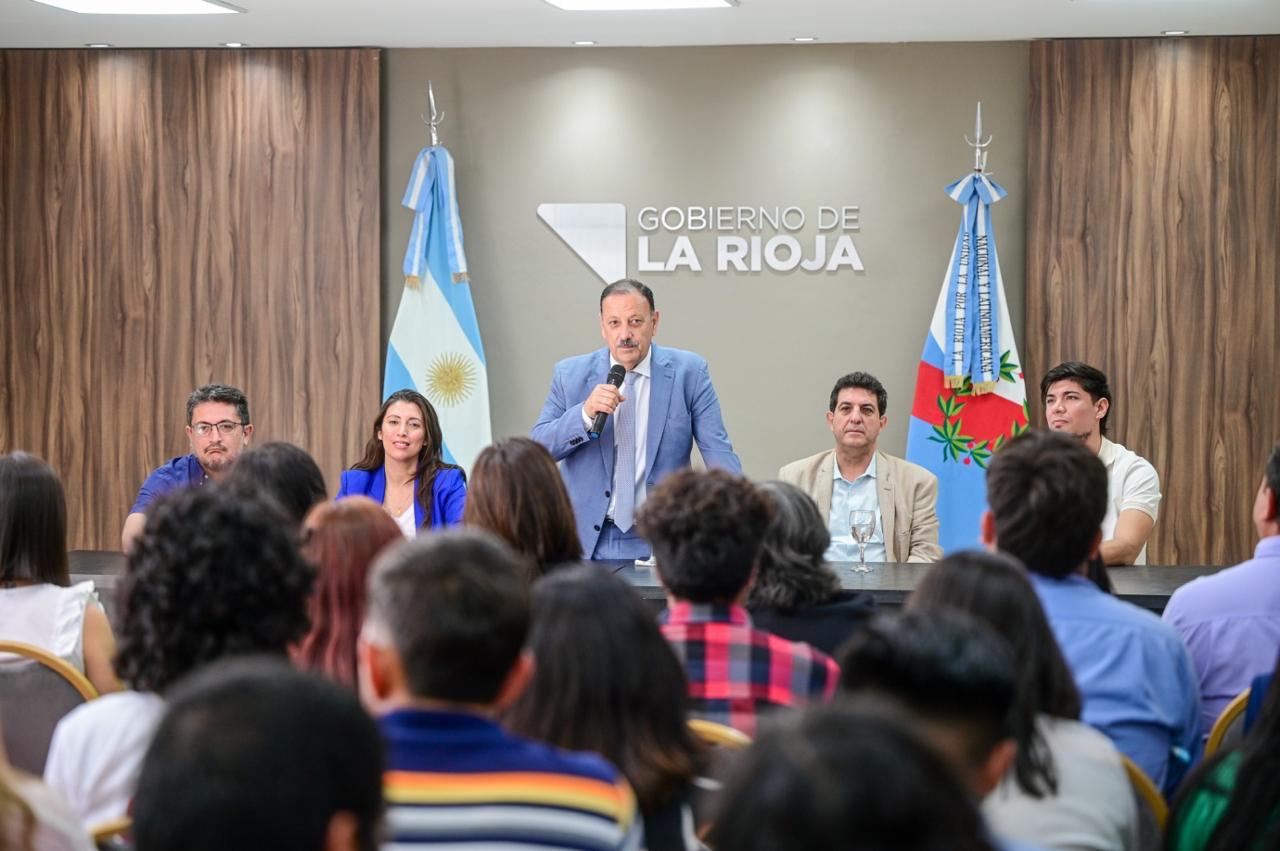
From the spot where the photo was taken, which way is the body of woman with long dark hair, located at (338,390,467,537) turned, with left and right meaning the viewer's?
facing the viewer

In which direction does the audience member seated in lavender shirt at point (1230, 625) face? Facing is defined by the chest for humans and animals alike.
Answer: away from the camera

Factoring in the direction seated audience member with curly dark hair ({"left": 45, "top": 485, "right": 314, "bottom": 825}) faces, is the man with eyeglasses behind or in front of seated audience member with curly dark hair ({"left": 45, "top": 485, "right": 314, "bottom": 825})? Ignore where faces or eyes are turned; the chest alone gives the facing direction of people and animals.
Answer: in front

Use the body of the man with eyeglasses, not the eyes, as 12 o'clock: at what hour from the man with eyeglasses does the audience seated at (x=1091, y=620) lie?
The audience seated is roughly at 11 o'clock from the man with eyeglasses.

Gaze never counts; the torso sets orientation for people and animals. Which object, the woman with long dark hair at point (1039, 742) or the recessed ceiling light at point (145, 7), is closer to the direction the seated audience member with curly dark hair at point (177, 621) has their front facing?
the recessed ceiling light

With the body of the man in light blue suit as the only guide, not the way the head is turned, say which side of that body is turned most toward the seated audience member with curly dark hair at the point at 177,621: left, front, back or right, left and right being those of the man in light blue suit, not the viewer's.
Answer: front

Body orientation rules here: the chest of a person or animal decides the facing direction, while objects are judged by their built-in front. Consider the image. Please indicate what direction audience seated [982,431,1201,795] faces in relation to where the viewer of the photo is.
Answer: facing away from the viewer

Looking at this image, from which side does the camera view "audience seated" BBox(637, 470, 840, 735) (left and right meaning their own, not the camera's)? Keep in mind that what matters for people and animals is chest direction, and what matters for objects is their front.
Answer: back

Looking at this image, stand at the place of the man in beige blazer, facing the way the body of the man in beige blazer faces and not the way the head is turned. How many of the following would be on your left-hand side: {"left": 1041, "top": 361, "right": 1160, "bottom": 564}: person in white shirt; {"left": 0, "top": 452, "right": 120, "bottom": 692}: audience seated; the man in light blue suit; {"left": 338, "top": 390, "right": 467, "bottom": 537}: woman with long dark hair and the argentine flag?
1

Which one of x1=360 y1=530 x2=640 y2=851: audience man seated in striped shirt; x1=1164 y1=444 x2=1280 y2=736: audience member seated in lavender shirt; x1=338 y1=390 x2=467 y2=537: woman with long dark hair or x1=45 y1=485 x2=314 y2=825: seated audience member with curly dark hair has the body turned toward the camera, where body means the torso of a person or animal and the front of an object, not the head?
the woman with long dark hair

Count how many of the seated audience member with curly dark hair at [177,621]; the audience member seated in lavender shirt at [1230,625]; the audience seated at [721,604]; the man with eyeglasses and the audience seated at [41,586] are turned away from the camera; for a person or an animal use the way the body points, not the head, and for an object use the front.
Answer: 4

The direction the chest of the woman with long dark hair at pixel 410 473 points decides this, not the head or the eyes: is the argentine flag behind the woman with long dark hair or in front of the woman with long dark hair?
behind

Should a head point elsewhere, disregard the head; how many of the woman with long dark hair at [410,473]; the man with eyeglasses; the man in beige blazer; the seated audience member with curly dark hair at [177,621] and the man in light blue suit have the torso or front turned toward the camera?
4

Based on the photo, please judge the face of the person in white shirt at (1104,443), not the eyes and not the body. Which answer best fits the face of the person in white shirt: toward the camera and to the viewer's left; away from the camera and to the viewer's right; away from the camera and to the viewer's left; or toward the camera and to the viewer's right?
toward the camera and to the viewer's left

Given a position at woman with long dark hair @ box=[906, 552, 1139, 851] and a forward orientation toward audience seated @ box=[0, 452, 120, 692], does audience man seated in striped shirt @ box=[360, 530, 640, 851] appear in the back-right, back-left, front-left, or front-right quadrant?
front-left

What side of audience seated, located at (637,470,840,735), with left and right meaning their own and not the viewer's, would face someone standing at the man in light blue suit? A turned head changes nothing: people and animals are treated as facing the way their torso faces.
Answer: front

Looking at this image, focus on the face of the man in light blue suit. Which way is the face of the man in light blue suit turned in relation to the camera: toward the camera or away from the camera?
toward the camera

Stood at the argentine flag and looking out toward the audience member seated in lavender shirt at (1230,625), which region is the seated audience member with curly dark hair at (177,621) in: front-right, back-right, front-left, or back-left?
front-right

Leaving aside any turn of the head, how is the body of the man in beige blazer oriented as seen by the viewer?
toward the camera

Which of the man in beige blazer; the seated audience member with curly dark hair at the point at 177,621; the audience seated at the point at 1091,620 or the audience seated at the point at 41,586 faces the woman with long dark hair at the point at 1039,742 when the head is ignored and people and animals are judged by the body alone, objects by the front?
the man in beige blazer

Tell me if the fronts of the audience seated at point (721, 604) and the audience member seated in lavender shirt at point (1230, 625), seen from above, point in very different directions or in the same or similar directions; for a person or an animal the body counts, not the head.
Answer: same or similar directions

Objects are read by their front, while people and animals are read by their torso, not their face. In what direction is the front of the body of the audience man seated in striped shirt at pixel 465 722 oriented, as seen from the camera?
facing away from the viewer
